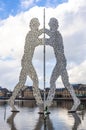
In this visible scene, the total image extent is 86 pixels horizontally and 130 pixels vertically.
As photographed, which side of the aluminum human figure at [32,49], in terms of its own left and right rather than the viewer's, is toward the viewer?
right

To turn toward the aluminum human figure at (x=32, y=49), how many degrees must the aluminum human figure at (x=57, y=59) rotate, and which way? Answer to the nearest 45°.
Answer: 0° — it already faces it

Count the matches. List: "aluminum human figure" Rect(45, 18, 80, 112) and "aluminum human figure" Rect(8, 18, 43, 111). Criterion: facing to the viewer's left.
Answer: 1

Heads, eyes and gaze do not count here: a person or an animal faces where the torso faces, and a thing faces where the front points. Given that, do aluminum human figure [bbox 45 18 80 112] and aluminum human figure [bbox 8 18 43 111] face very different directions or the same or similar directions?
very different directions

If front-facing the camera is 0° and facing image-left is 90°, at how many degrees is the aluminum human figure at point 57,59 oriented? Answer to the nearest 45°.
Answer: approximately 90°

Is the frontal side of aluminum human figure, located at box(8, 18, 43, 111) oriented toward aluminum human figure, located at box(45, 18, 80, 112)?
yes
